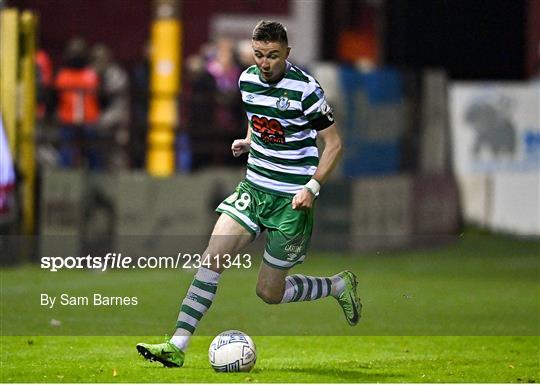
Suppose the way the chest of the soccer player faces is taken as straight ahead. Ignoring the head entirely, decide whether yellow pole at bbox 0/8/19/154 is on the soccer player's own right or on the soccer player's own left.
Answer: on the soccer player's own right

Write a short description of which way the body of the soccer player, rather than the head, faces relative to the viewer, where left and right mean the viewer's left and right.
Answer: facing the viewer and to the left of the viewer

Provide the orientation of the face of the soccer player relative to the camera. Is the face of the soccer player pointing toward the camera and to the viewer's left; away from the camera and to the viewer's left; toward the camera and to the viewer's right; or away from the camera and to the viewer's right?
toward the camera and to the viewer's left

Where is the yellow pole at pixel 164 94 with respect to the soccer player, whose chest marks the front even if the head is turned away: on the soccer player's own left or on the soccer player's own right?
on the soccer player's own right
